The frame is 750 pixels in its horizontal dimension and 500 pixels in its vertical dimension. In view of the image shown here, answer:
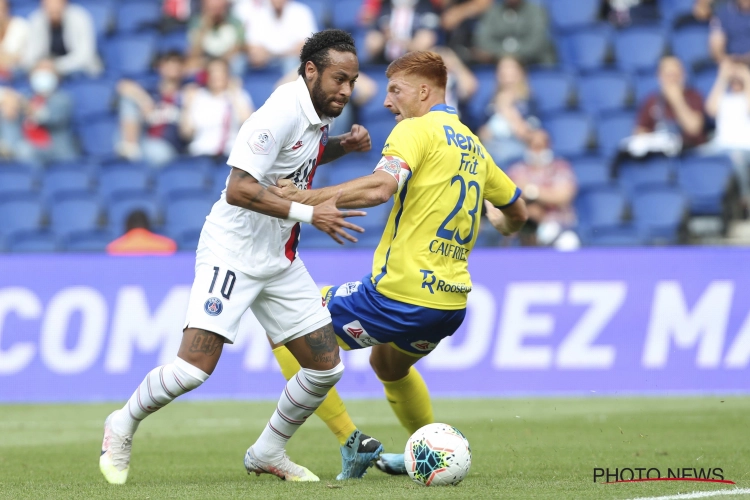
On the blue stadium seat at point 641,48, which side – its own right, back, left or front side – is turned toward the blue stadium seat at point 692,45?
left

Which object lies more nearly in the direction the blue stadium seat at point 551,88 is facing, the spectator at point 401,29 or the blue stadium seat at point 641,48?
the spectator

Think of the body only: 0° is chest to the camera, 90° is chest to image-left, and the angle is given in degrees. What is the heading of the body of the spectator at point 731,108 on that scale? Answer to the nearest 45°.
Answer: approximately 0°

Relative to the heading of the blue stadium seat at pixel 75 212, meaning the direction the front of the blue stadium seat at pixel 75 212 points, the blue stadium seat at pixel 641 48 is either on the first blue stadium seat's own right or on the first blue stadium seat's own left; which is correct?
on the first blue stadium seat's own left

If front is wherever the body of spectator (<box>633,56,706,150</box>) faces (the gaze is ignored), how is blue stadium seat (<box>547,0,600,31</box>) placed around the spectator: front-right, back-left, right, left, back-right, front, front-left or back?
back-right

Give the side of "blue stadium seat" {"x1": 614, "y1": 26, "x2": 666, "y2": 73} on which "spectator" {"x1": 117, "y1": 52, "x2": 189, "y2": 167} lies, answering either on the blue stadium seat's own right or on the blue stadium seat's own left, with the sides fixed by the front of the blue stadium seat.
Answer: on the blue stadium seat's own right

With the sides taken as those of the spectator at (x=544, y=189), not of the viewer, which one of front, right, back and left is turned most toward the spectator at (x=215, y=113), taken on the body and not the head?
right

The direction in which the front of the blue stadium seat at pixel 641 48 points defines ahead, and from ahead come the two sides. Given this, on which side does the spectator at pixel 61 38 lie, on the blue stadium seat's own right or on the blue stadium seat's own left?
on the blue stadium seat's own right
